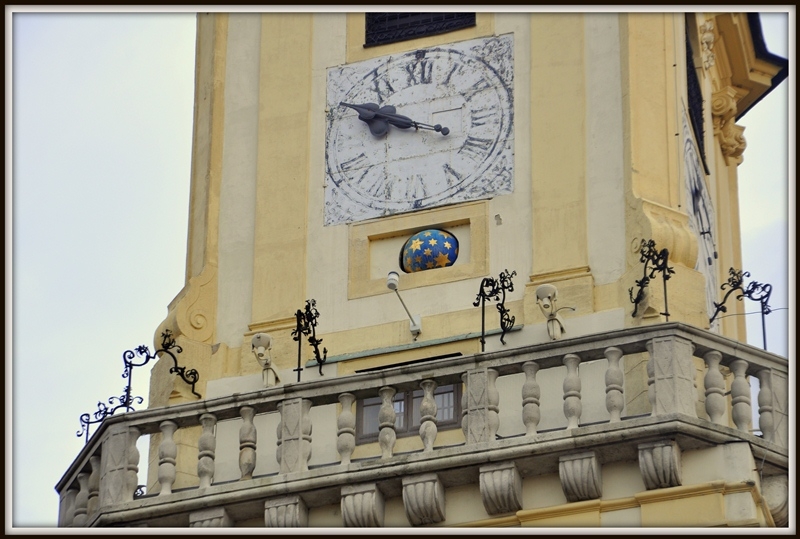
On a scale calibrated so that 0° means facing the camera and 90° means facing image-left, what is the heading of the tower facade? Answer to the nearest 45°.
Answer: approximately 0°
